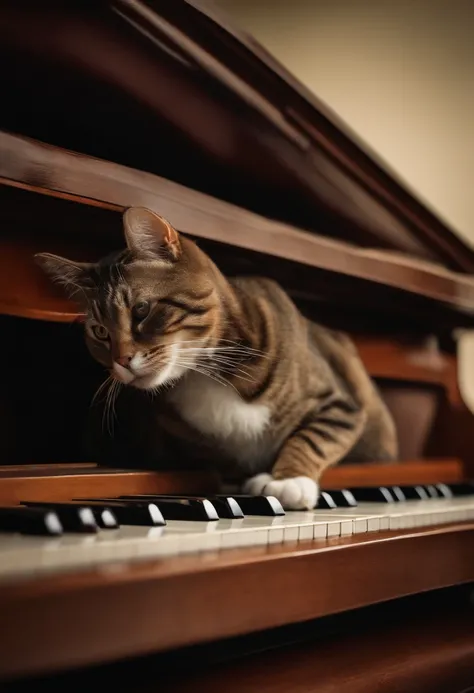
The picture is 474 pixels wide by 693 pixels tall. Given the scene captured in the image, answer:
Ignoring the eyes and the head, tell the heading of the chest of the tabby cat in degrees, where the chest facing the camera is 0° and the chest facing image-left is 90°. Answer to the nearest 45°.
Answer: approximately 45°

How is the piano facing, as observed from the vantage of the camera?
facing the viewer and to the right of the viewer
